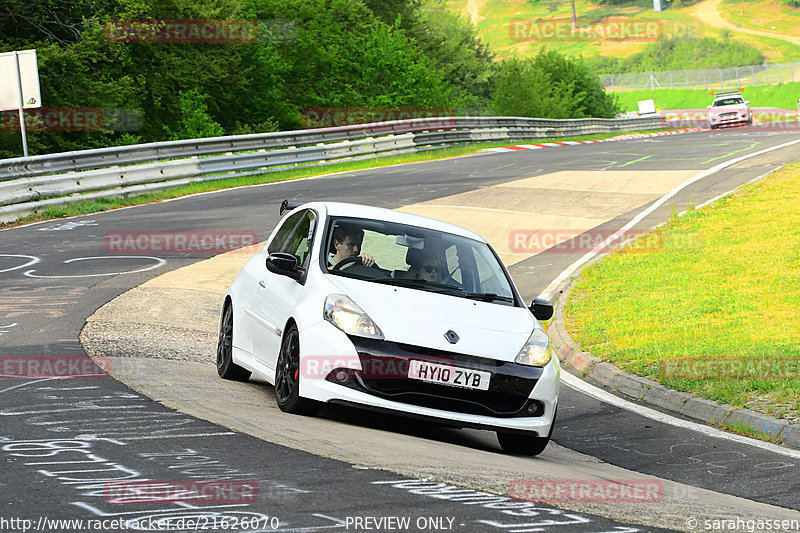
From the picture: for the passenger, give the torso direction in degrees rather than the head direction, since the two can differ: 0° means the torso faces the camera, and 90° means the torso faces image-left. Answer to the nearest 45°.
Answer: approximately 315°

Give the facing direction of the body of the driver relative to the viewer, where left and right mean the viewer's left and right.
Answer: facing the viewer and to the right of the viewer

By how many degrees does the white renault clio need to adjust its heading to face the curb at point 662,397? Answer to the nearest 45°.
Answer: approximately 90° to its left

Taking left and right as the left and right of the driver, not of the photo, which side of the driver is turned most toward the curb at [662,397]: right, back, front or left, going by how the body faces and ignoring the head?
left

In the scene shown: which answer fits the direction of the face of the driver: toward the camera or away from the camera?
toward the camera

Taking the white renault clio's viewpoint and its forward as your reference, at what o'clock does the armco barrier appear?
The armco barrier is roughly at 7 o'clock from the white renault clio.

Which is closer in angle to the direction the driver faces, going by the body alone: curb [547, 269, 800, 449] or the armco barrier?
the curb

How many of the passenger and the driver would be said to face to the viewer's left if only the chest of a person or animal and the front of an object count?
0

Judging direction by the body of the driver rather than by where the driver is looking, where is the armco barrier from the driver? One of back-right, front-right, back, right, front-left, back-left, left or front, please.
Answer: back-left

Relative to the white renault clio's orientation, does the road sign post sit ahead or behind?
behind
